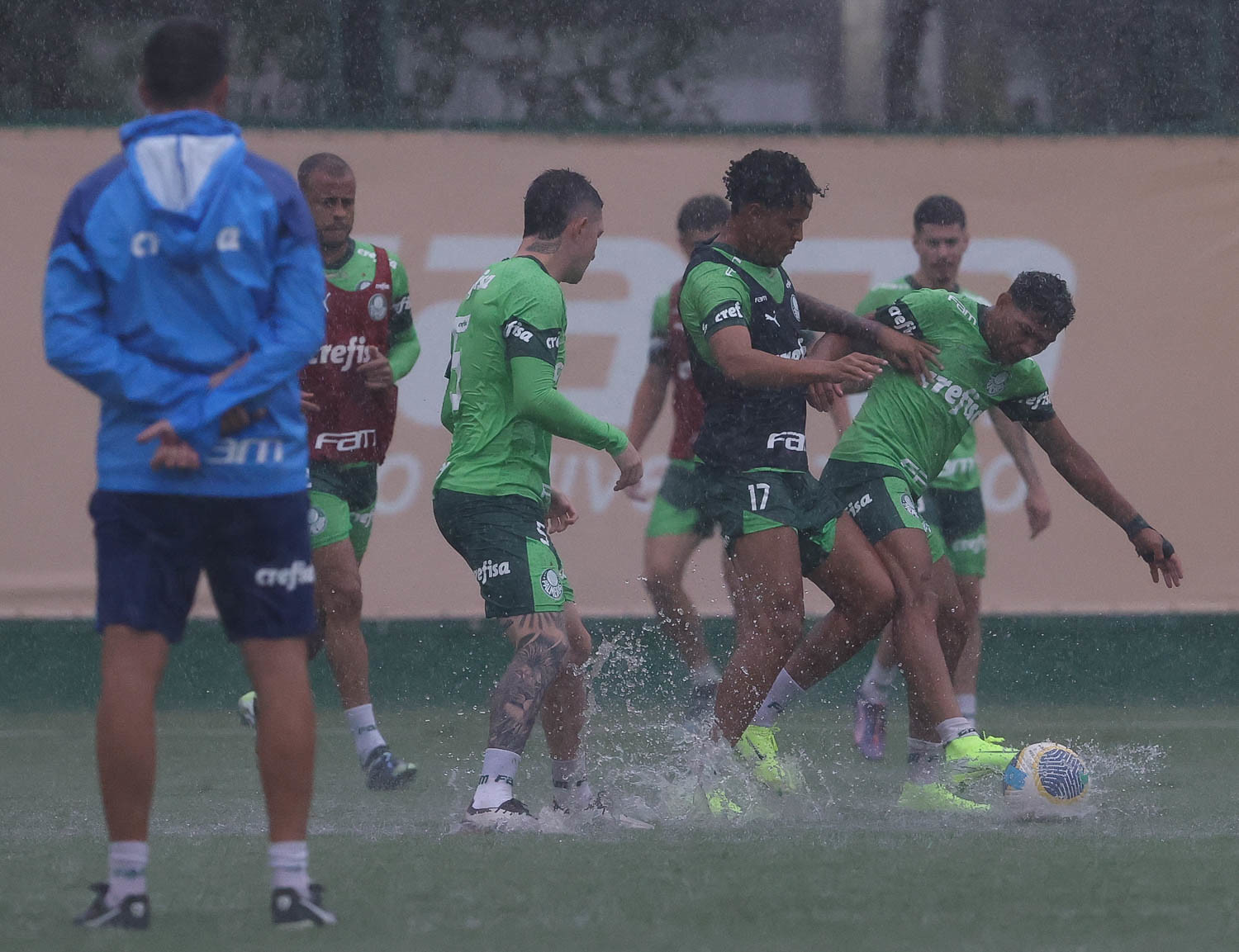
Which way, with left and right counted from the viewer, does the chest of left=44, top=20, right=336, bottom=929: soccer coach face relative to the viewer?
facing away from the viewer

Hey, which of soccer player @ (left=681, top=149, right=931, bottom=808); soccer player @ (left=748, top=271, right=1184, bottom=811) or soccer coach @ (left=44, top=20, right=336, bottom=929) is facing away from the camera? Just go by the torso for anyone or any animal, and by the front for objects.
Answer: soccer coach @ (left=44, top=20, right=336, bottom=929)

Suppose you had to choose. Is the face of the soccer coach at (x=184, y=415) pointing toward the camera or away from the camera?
away from the camera

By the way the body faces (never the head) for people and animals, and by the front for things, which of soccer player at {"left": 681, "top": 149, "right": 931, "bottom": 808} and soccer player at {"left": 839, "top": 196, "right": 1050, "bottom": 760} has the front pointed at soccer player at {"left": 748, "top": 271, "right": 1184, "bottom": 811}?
soccer player at {"left": 839, "top": 196, "right": 1050, "bottom": 760}

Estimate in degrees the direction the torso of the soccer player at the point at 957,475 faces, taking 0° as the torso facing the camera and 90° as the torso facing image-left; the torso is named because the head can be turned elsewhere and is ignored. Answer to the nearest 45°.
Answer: approximately 0°

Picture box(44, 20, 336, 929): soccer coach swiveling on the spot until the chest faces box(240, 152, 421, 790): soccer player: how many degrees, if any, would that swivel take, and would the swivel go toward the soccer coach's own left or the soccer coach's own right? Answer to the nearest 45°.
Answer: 0° — they already face them

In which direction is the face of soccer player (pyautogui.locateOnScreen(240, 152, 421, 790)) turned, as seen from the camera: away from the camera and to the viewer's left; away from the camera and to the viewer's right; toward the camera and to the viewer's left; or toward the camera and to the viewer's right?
toward the camera and to the viewer's right
